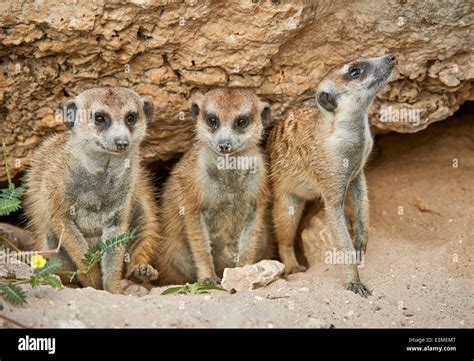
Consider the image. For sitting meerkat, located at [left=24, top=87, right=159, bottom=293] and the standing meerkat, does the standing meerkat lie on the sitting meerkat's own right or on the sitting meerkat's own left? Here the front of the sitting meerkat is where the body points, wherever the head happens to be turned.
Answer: on the sitting meerkat's own left

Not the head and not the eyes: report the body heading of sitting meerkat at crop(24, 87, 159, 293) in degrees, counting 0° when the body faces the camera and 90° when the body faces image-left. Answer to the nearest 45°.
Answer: approximately 0°

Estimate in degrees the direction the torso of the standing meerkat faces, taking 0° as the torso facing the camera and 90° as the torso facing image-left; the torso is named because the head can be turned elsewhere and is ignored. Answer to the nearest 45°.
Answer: approximately 315°

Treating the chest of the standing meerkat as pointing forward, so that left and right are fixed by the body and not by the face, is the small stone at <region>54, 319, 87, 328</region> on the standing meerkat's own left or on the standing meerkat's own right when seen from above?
on the standing meerkat's own right

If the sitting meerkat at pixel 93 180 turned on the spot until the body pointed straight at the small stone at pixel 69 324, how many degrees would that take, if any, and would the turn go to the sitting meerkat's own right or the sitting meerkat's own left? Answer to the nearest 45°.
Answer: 0° — it already faces it

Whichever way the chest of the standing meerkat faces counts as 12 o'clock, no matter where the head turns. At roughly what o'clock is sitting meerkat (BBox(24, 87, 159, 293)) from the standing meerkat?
The sitting meerkat is roughly at 4 o'clock from the standing meerkat.

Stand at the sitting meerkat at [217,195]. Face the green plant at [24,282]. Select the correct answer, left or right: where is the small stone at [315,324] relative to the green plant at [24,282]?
left

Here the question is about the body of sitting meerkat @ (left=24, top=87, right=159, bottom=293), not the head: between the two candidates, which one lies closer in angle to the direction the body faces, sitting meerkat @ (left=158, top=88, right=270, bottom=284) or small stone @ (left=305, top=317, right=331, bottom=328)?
the small stone
